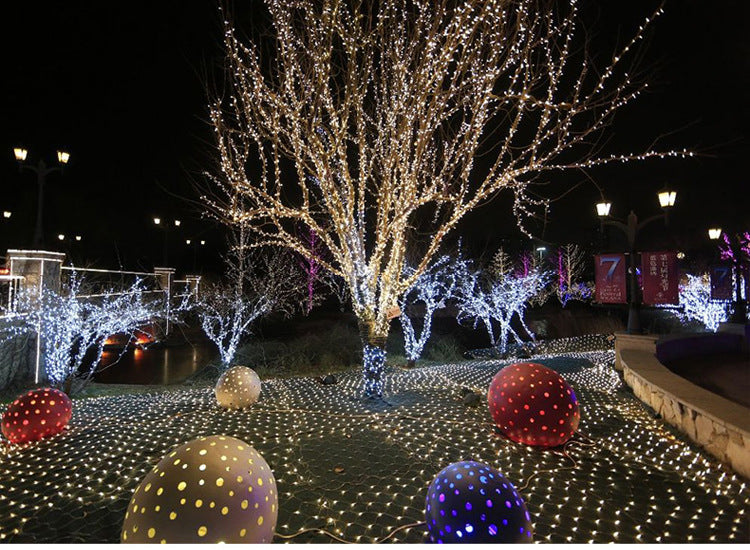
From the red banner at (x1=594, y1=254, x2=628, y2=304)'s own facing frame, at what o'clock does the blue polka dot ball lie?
The blue polka dot ball is roughly at 12 o'clock from the red banner.

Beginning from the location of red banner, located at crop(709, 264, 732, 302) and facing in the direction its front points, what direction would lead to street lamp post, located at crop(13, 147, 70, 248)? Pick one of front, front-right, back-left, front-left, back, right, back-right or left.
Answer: front-right

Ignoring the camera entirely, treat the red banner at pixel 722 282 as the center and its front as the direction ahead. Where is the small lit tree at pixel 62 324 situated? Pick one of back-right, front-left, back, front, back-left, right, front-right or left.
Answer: front-right

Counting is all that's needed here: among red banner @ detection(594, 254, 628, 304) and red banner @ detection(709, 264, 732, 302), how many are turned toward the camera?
2

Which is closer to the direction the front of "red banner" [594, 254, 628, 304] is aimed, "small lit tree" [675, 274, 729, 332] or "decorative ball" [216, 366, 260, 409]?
the decorative ball

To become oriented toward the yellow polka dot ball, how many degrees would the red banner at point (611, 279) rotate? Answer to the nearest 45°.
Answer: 0° — it already faces it

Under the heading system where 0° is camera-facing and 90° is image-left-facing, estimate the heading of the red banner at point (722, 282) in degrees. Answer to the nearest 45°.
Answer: approximately 0°

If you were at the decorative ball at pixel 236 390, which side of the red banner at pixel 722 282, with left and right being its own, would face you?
front
